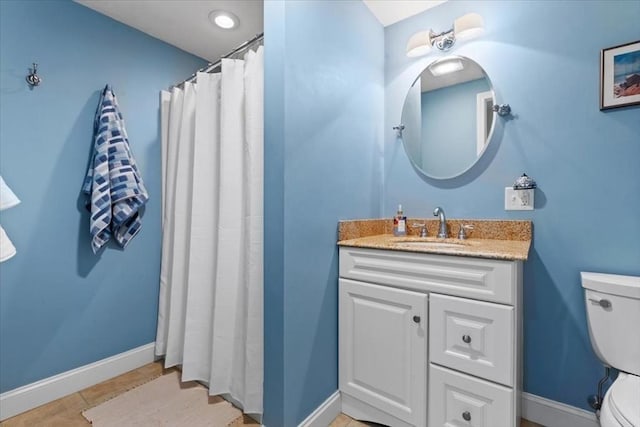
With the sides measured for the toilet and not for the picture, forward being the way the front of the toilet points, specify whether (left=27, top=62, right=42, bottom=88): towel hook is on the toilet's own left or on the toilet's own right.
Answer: on the toilet's own right

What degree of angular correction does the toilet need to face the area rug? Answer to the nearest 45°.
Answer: approximately 45° to its right

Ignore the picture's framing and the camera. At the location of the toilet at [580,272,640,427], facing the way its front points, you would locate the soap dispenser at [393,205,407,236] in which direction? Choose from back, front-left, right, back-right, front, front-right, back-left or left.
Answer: right

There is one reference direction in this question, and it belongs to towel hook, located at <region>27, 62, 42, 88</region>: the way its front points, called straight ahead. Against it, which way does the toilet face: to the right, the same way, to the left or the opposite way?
to the right

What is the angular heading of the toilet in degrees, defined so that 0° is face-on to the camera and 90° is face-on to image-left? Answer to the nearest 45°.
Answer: approximately 0°
